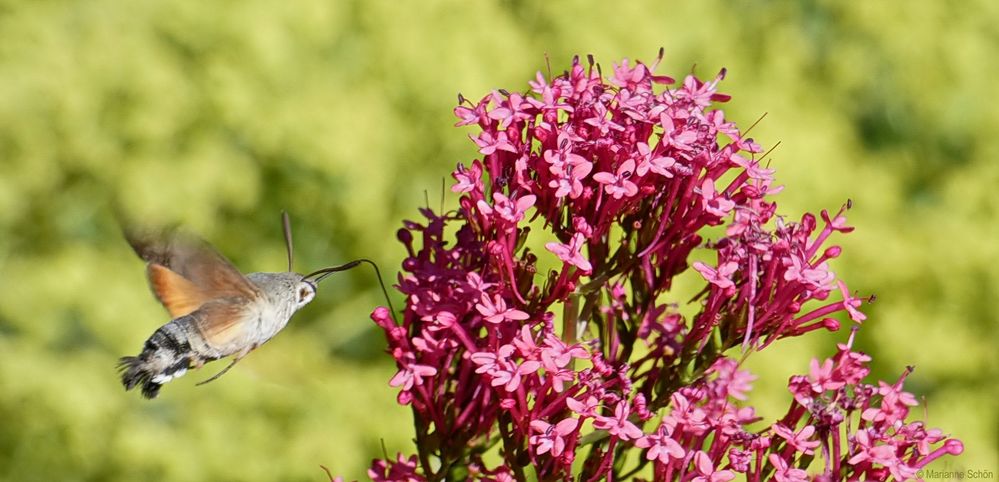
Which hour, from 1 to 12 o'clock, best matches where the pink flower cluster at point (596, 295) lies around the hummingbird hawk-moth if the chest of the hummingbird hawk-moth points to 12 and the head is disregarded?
The pink flower cluster is roughly at 1 o'clock from the hummingbird hawk-moth.

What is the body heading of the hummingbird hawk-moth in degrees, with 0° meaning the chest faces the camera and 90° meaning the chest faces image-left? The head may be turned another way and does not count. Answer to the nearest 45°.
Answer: approximately 270°
